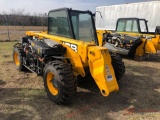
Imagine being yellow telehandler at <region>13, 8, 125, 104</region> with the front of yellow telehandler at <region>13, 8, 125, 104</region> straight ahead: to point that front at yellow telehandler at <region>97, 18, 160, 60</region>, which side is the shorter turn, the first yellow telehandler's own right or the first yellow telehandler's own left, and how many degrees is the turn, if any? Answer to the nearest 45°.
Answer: approximately 90° to the first yellow telehandler's own left

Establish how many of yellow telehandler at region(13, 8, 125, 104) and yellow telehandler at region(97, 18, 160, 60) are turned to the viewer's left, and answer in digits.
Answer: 0

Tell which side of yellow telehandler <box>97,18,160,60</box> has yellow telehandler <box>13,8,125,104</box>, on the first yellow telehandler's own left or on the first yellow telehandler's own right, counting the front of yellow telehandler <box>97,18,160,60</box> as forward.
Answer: on the first yellow telehandler's own right

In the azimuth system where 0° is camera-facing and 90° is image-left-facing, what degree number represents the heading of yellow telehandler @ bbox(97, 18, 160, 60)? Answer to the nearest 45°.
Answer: approximately 315°

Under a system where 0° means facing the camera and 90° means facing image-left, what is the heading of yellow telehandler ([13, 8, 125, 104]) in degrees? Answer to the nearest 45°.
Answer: approximately 315°
